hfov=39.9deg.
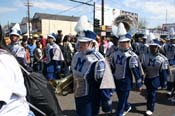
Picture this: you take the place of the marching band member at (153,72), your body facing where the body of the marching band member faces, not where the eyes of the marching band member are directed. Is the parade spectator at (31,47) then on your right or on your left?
on your right

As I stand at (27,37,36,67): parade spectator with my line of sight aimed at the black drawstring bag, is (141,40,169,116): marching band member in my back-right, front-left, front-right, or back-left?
front-left

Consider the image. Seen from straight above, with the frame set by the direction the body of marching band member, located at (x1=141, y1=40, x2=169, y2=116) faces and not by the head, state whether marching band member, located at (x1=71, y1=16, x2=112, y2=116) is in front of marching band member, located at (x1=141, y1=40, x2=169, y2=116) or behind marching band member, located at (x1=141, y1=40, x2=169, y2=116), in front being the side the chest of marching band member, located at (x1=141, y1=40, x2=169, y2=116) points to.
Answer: in front

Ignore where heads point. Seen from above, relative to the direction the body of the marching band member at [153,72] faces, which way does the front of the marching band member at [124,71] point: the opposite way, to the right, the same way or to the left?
the same way

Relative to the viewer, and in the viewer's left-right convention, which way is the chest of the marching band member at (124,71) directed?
facing the viewer and to the left of the viewer

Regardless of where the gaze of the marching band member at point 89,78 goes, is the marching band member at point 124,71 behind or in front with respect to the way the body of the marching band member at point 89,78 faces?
behind

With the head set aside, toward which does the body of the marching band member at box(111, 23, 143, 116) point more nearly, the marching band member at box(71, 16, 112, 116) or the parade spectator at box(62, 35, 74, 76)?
the marching band member

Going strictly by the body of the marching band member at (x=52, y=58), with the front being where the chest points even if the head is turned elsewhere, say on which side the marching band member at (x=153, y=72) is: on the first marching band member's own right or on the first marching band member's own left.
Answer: on the first marching band member's own left

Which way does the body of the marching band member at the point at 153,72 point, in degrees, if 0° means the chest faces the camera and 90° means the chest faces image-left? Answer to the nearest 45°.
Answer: approximately 45°

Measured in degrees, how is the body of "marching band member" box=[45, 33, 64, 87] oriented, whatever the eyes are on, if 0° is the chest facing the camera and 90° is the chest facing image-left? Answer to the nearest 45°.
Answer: approximately 45°

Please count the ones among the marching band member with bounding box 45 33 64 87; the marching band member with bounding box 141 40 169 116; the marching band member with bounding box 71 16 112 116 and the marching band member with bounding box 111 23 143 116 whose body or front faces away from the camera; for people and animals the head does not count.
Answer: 0

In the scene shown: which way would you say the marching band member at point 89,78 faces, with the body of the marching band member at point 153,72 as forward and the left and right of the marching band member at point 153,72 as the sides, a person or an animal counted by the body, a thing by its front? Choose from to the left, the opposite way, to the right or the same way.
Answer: the same way

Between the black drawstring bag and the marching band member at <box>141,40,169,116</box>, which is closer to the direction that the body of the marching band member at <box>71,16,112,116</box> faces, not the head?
the black drawstring bag

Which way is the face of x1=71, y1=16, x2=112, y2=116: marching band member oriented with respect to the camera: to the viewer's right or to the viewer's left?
to the viewer's left
